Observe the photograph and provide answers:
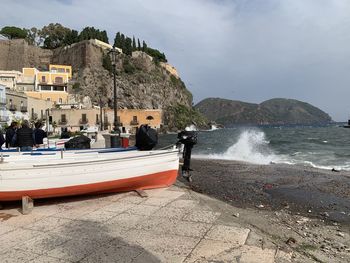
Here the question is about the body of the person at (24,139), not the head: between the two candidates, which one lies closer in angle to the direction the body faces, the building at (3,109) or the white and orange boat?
the building

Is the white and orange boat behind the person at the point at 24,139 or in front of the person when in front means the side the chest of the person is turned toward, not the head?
behind

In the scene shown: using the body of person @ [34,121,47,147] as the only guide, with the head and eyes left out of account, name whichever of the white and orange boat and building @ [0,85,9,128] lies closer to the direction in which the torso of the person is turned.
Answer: the building

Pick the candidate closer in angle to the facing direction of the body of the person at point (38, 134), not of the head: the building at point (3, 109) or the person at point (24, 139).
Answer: the building

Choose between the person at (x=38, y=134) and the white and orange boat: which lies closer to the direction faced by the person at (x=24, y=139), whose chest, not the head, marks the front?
the person

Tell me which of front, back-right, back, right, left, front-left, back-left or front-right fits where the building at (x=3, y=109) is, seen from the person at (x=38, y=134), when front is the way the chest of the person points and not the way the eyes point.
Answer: front-left
